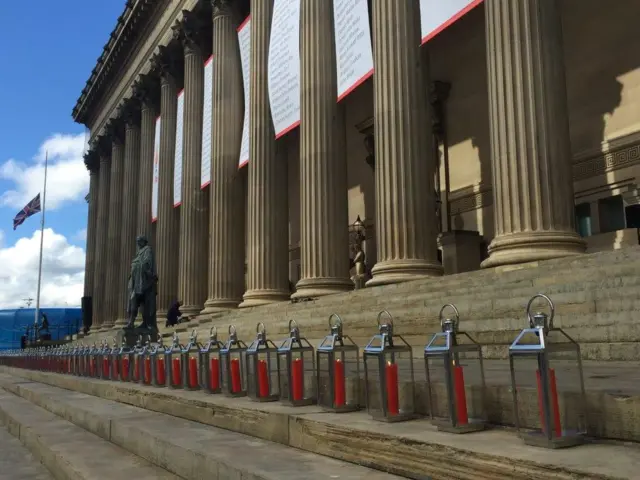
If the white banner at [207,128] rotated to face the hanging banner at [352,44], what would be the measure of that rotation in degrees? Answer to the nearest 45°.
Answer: approximately 90° to its left

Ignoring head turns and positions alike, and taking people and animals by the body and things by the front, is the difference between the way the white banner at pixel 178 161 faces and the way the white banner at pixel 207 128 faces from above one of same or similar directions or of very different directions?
same or similar directions

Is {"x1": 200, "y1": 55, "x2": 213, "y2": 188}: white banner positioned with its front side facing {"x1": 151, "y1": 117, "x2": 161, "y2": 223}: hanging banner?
no

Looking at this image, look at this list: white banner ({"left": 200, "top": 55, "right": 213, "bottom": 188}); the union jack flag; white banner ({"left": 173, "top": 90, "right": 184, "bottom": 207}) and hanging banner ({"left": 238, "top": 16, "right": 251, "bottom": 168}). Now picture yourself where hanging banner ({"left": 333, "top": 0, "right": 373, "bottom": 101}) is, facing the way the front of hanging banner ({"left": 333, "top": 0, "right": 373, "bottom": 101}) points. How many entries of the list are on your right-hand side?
4

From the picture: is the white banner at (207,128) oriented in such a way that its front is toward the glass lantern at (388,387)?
no

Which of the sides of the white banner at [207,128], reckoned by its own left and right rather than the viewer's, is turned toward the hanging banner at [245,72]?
left

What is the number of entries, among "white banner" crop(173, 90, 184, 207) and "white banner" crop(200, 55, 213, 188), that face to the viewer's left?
2

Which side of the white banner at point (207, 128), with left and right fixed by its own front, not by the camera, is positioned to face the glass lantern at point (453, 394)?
left

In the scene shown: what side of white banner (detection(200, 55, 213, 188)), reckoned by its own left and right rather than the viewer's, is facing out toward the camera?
left

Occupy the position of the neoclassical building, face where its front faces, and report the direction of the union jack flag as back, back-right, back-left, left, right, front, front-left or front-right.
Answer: right

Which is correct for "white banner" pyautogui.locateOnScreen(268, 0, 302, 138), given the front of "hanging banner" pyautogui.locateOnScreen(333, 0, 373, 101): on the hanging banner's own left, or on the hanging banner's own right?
on the hanging banner's own right

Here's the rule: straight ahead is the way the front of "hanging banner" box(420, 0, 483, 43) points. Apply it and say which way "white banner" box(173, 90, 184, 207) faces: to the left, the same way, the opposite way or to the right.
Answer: the same way

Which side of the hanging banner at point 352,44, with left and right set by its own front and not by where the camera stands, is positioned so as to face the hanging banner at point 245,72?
right

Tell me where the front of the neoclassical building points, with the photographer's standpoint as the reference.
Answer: facing the viewer and to the left of the viewer

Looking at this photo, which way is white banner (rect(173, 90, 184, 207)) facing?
to the viewer's left

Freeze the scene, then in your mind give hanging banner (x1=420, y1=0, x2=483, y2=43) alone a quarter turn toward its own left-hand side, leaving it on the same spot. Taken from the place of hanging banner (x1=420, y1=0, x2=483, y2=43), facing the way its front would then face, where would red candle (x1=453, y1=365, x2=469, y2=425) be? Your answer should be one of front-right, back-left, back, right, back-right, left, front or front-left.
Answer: front-right
